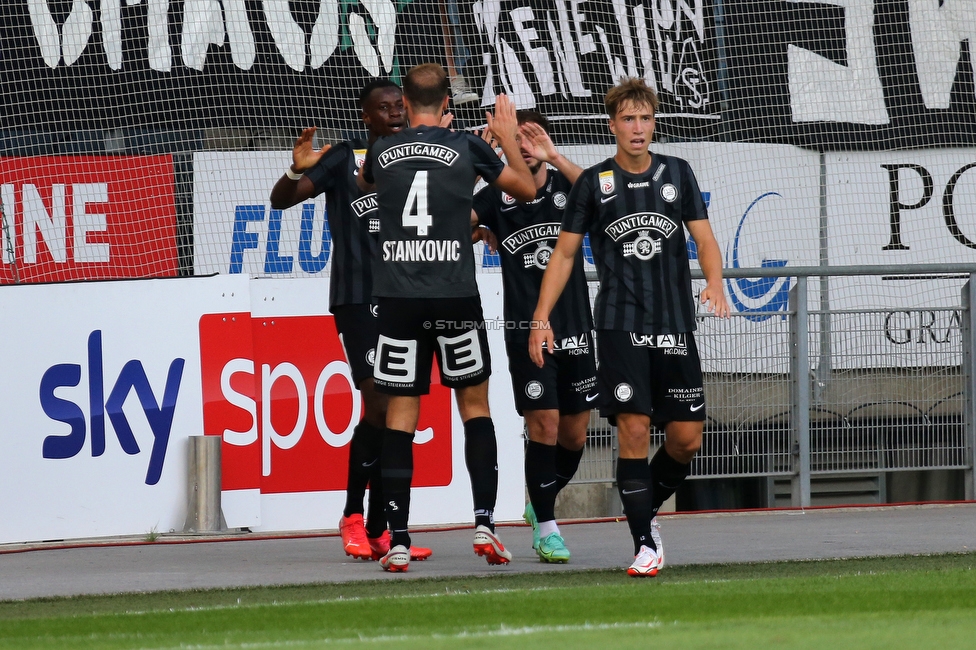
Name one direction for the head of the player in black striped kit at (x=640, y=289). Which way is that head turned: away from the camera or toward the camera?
toward the camera

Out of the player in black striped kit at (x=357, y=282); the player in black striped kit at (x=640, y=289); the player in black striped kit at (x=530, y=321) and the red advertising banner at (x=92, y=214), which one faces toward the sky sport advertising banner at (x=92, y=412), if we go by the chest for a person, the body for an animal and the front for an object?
the red advertising banner

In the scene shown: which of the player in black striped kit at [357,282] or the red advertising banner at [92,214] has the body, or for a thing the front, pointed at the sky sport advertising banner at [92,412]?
the red advertising banner

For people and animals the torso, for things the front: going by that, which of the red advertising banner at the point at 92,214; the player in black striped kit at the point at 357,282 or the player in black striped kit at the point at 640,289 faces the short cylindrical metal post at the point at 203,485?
the red advertising banner

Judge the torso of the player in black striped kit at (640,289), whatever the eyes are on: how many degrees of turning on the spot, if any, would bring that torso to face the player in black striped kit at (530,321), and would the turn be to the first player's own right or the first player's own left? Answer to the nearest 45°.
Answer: approximately 135° to the first player's own right

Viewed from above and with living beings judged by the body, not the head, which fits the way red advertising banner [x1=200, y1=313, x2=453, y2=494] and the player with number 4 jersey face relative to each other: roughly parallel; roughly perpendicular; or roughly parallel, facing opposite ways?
roughly parallel, facing opposite ways

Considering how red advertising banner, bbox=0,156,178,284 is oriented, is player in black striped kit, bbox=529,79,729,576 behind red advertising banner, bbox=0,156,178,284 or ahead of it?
ahead

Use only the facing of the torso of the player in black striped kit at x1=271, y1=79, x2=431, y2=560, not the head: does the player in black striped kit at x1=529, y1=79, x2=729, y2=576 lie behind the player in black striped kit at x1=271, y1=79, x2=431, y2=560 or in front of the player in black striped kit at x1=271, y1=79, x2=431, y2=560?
in front

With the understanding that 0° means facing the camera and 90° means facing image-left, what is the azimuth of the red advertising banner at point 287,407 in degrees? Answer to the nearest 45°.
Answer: approximately 0°

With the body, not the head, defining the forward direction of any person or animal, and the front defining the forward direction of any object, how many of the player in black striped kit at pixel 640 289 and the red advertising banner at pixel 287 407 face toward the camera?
2

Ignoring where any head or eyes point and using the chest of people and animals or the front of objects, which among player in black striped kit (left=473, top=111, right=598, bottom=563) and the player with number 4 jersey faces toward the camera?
the player in black striped kit

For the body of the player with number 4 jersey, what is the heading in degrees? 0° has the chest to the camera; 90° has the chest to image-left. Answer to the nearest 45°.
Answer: approximately 180°

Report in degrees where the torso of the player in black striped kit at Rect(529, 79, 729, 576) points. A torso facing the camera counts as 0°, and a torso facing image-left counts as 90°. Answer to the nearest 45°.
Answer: approximately 0°

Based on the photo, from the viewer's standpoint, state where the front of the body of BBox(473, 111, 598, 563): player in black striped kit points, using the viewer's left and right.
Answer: facing the viewer

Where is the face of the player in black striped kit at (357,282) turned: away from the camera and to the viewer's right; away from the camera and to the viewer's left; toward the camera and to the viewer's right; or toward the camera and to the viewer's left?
toward the camera and to the viewer's right

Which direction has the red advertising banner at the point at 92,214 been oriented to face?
toward the camera

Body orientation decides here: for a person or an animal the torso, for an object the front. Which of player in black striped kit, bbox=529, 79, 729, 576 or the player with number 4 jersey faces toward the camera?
the player in black striped kit
